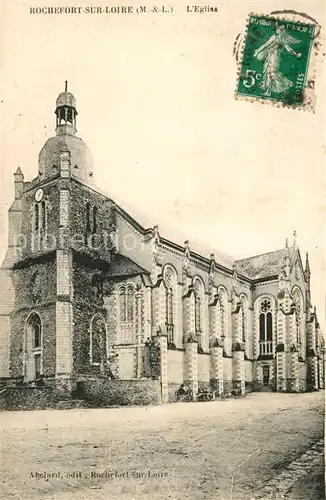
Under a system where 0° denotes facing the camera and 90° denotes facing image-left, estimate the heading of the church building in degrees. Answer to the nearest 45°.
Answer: approximately 45°
